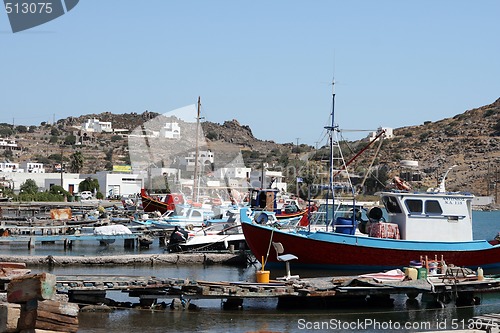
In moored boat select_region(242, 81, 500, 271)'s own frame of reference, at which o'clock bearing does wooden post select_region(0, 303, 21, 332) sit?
The wooden post is roughly at 10 o'clock from the moored boat.

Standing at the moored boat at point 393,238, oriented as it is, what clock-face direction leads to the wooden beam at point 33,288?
The wooden beam is roughly at 10 o'clock from the moored boat.

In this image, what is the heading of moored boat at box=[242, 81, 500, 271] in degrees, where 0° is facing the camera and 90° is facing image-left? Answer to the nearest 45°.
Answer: approximately 90°

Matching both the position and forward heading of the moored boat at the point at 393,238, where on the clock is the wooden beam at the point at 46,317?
The wooden beam is roughly at 10 o'clock from the moored boat.

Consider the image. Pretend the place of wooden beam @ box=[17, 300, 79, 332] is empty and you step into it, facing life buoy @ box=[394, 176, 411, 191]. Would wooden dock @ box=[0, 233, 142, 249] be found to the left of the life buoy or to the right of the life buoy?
left

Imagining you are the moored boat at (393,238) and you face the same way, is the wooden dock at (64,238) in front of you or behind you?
in front
